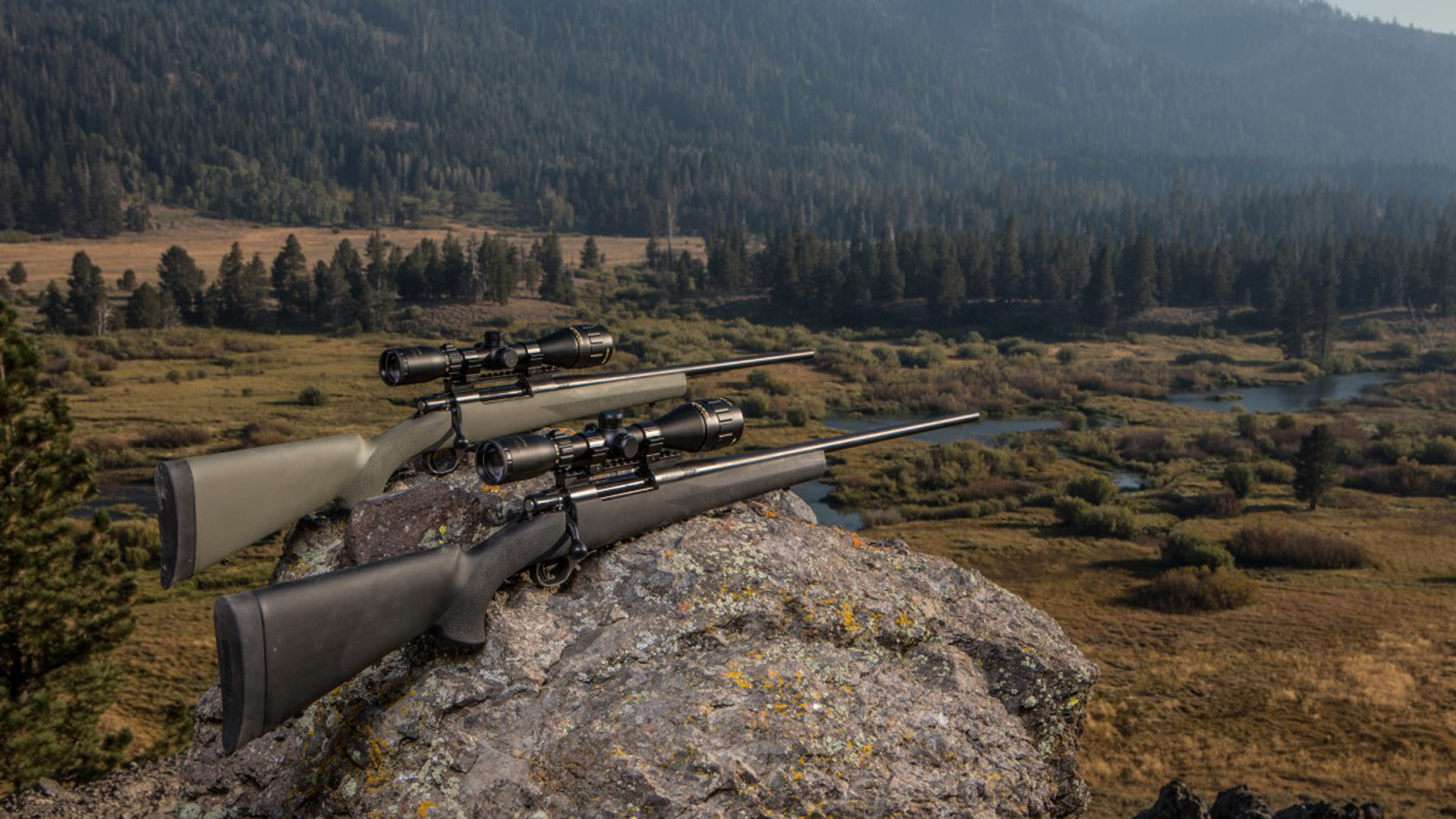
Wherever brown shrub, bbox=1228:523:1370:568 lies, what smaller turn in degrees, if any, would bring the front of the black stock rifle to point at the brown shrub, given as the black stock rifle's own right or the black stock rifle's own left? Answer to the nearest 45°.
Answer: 0° — it already faces it

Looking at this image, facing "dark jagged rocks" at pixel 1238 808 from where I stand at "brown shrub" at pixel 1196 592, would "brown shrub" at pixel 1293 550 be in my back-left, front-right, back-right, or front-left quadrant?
back-left

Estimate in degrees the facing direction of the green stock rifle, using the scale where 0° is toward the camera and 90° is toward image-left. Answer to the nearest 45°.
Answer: approximately 225°

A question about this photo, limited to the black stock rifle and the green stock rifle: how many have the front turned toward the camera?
0

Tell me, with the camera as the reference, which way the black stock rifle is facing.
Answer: facing away from the viewer and to the right of the viewer

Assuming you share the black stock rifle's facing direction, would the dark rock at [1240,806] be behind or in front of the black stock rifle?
in front

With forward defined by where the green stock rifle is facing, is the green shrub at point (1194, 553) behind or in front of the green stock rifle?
in front

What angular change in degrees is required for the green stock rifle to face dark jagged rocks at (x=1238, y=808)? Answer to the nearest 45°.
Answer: approximately 45° to its right

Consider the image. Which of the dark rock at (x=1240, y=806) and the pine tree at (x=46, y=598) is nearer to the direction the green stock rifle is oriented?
the dark rock

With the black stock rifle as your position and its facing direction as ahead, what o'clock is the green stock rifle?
The green stock rifle is roughly at 10 o'clock from the black stock rifle.

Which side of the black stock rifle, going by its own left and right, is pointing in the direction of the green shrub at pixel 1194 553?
front

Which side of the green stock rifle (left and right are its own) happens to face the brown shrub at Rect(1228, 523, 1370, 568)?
front
